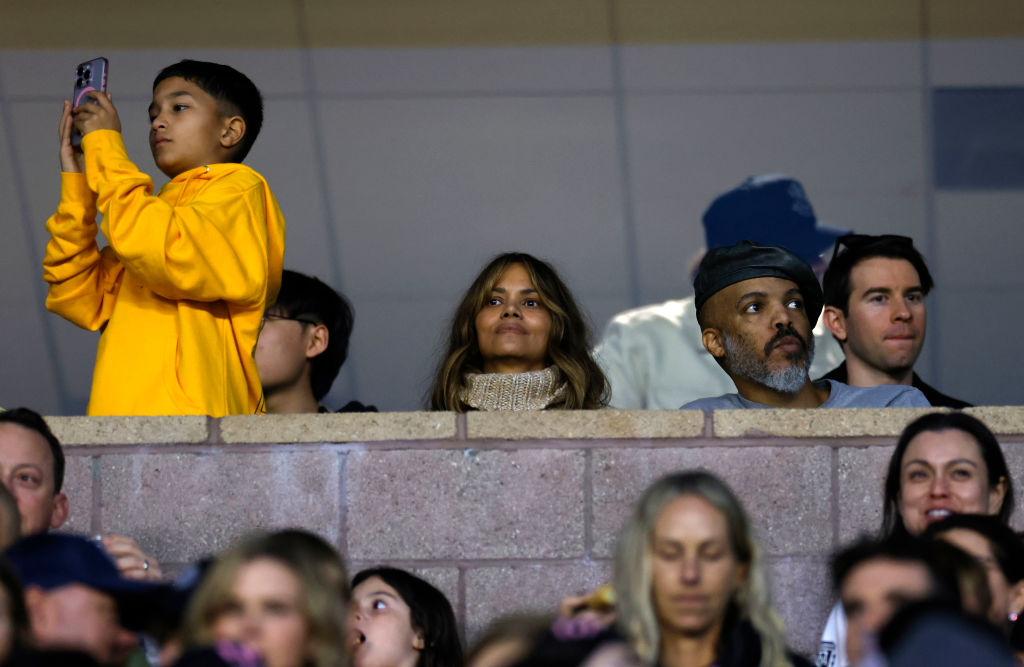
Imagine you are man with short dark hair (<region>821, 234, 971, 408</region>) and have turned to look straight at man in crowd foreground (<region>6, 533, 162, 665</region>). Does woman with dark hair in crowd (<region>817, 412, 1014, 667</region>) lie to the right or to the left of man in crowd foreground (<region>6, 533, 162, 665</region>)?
left

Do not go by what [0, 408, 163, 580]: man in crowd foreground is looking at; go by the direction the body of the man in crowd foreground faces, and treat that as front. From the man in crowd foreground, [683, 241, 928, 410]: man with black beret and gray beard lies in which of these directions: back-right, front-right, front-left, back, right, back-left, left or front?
back-left

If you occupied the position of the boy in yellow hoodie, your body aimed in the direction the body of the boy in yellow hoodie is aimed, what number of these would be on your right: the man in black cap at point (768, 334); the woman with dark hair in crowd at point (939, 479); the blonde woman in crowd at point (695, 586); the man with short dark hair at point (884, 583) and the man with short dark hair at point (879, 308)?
0

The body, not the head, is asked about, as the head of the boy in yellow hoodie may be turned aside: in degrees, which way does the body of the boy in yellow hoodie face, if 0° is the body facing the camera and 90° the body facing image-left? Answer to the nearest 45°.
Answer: approximately 45°

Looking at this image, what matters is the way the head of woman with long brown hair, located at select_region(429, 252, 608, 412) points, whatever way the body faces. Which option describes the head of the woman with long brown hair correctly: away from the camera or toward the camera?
toward the camera

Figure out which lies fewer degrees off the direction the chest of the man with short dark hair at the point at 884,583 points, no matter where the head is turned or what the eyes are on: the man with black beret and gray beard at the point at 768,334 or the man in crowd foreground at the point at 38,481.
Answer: the man in crowd foreground

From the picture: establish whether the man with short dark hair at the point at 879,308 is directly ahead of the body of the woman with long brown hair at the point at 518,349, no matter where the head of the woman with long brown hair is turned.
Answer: no

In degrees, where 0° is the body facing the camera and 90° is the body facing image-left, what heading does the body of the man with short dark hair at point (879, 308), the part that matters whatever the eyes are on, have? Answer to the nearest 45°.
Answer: approximately 315°

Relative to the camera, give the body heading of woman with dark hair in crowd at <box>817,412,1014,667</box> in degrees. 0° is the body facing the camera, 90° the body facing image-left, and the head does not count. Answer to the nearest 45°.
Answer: approximately 0°

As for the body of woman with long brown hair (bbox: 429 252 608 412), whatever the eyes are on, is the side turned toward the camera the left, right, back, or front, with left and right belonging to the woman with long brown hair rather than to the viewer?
front

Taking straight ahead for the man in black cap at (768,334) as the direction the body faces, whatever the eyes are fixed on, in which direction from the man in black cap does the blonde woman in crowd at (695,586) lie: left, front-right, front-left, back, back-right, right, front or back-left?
front-right

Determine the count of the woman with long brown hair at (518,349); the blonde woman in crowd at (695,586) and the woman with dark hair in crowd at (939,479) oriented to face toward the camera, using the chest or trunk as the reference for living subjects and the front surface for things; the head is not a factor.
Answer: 3

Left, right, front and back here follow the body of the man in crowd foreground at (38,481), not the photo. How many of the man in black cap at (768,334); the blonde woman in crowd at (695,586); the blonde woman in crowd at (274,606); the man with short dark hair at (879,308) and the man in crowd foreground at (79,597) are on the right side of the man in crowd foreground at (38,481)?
0

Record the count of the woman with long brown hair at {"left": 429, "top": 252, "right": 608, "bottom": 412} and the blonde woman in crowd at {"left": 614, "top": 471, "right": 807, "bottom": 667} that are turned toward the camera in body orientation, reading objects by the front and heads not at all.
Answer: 2

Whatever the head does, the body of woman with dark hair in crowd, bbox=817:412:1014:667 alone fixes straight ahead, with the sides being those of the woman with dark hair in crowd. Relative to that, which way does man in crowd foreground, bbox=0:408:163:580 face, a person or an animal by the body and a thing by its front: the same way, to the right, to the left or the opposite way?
the same way
